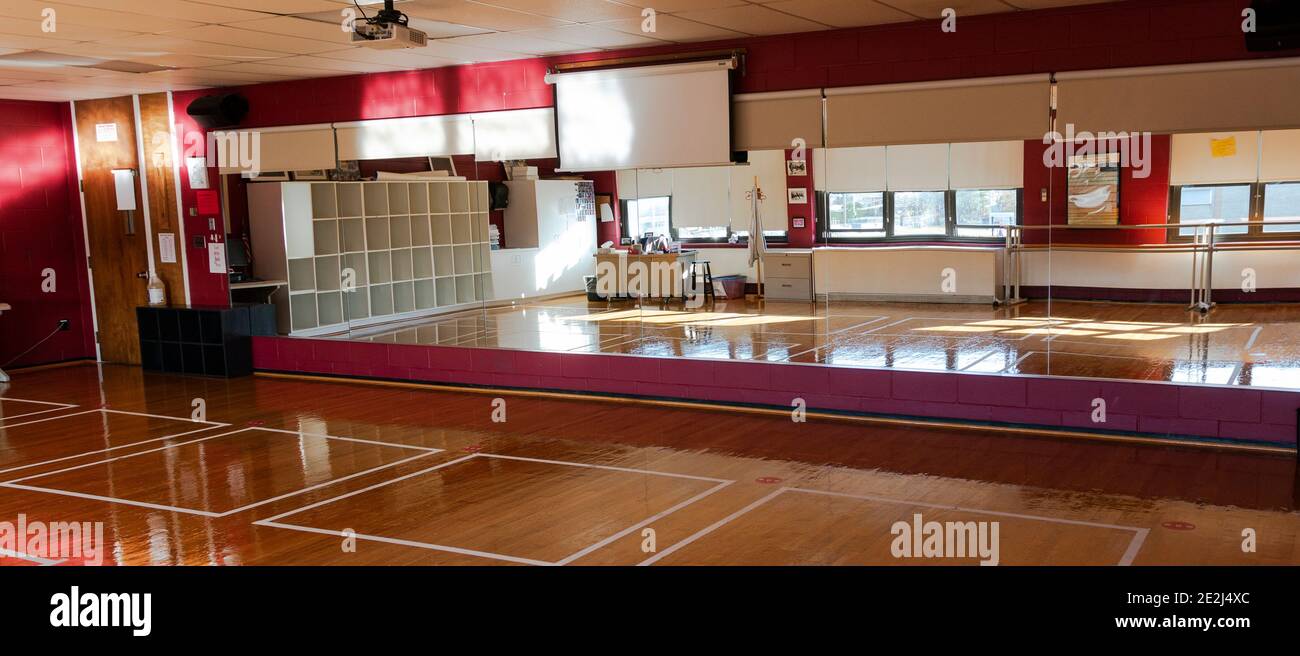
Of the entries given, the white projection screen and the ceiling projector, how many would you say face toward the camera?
1

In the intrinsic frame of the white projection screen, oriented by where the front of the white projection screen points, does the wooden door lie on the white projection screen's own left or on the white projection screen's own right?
on the white projection screen's own right

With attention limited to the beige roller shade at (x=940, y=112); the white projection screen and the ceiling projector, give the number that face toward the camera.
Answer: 2

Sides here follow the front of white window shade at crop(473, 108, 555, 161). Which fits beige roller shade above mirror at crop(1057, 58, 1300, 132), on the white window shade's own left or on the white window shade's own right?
on the white window shade's own left

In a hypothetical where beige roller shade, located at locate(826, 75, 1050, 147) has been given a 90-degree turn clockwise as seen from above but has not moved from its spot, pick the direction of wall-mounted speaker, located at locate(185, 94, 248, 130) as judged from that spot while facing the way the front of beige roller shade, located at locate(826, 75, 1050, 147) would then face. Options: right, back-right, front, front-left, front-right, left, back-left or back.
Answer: front

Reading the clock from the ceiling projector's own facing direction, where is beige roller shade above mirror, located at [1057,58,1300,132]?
The beige roller shade above mirror is roughly at 2 o'clock from the ceiling projector.

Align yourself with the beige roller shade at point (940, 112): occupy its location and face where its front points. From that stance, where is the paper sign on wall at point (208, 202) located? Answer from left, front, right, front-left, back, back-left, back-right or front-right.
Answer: right

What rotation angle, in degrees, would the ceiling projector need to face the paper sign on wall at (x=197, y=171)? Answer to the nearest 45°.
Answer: approximately 45° to its left

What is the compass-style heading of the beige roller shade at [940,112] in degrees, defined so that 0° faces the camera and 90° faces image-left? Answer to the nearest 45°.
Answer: approximately 0°

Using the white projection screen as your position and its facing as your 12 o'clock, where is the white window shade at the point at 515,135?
The white window shade is roughly at 4 o'clock from the white projection screen.

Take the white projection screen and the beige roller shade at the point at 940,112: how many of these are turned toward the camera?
2

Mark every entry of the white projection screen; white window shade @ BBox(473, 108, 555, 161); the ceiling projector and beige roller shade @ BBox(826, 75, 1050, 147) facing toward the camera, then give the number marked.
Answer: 3

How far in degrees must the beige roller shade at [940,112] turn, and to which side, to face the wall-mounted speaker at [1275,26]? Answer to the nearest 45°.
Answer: approximately 45° to its left

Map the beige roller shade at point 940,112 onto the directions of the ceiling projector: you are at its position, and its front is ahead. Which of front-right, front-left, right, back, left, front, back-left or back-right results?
front-right
